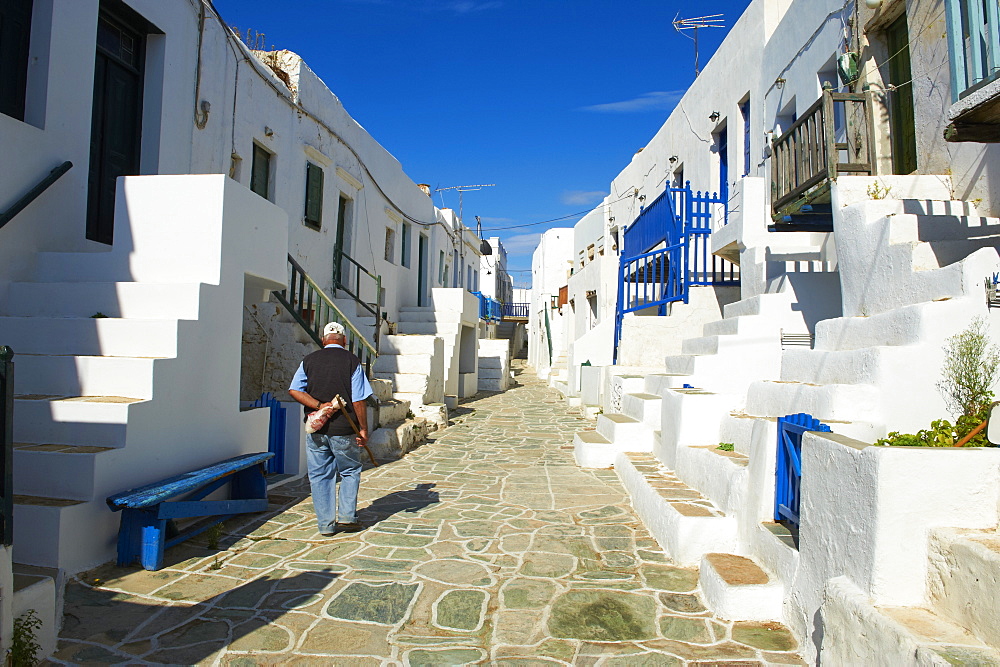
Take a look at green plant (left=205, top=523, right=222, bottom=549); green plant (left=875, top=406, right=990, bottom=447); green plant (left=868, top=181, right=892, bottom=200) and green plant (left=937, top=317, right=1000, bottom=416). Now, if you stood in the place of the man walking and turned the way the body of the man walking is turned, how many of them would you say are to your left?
1

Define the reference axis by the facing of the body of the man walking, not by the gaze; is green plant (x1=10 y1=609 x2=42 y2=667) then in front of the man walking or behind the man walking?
behind

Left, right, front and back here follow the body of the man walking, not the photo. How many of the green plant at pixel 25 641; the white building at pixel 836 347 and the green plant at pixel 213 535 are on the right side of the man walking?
1

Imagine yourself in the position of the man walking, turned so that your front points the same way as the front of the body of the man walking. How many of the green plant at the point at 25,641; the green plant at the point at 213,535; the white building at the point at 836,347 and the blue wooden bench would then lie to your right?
1

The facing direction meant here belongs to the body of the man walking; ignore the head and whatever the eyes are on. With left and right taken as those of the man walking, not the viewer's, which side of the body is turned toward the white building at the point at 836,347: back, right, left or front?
right

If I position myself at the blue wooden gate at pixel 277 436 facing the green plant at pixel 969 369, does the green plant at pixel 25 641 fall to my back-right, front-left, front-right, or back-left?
front-right

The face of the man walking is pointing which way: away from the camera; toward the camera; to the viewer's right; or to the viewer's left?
away from the camera

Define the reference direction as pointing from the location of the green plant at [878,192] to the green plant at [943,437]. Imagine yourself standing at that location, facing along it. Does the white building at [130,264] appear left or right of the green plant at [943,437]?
right

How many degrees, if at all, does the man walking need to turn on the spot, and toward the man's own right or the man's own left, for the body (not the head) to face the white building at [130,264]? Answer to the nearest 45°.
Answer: approximately 45° to the man's own left

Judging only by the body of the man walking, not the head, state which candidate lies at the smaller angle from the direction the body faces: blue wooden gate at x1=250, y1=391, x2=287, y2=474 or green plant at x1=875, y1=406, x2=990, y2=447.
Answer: the blue wooden gate

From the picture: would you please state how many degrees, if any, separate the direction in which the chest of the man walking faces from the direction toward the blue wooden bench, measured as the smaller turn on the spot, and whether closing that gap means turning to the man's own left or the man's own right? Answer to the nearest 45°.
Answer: approximately 135° to the man's own left

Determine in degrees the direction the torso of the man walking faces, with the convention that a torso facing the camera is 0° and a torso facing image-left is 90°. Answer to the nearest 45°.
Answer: approximately 180°

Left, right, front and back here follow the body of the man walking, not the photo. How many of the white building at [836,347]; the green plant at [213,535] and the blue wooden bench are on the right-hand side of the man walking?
1

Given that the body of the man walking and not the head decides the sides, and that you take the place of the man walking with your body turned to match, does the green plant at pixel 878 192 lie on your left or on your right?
on your right
